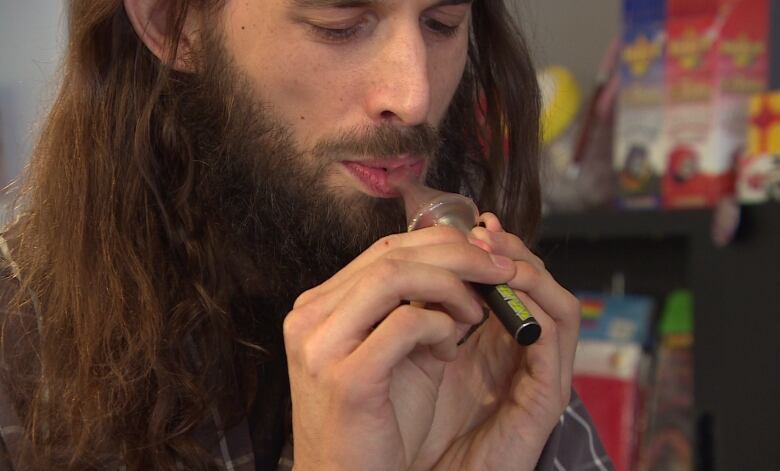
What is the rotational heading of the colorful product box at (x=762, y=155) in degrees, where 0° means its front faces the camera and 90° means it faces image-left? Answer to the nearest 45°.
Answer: approximately 0°
